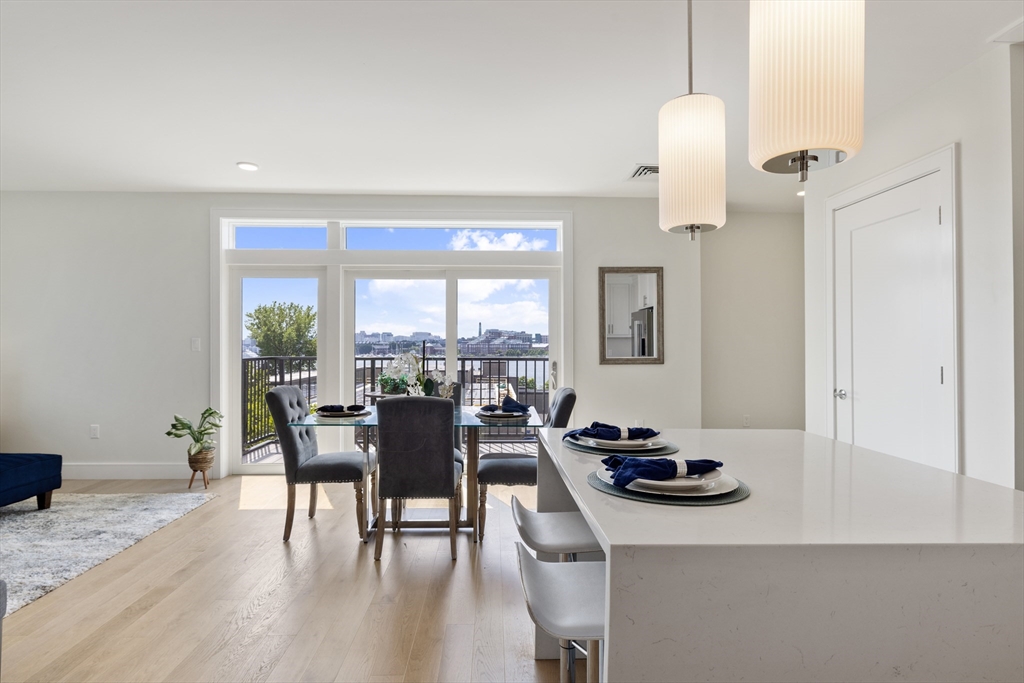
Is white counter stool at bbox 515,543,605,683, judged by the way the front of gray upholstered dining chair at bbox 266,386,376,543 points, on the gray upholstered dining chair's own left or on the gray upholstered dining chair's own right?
on the gray upholstered dining chair's own right

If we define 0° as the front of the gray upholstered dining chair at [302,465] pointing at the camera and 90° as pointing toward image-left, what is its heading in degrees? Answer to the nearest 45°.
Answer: approximately 270°

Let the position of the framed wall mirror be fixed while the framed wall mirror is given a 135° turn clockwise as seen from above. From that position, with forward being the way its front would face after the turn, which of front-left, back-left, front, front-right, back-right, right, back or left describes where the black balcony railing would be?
front-left

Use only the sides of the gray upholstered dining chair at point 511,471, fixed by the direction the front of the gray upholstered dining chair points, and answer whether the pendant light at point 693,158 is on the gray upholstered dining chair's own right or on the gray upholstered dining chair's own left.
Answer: on the gray upholstered dining chair's own left

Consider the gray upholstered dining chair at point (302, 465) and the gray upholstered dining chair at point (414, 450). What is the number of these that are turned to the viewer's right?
1

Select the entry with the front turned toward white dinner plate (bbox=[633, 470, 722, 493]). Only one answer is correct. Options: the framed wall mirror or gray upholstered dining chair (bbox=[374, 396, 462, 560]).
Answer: the framed wall mirror

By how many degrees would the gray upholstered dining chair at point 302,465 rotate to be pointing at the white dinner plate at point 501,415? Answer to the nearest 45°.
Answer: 0° — it already faces it

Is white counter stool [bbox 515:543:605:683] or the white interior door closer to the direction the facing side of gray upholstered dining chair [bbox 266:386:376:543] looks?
the white interior door

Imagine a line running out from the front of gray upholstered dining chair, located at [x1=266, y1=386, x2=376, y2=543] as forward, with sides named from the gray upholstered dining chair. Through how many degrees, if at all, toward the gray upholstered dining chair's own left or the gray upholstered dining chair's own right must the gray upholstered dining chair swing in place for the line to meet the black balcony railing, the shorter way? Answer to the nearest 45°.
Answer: approximately 90° to the gray upholstered dining chair's own left

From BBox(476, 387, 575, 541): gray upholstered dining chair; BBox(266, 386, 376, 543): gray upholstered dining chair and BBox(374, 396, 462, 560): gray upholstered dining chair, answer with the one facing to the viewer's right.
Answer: BBox(266, 386, 376, 543): gray upholstered dining chair

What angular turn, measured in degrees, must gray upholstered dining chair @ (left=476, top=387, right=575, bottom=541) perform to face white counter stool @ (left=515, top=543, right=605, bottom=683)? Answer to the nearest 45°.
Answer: approximately 90° to its left

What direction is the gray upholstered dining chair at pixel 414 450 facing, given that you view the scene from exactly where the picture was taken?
facing away from the viewer

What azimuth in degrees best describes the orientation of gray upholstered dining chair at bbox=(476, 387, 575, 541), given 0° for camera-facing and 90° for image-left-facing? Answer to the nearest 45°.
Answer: approximately 90°

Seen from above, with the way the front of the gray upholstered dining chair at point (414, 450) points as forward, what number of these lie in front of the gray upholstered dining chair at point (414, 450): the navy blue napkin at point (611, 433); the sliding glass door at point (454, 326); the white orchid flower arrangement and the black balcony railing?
3

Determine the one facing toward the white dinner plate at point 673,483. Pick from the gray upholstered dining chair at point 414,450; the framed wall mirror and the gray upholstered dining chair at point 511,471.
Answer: the framed wall mirror
